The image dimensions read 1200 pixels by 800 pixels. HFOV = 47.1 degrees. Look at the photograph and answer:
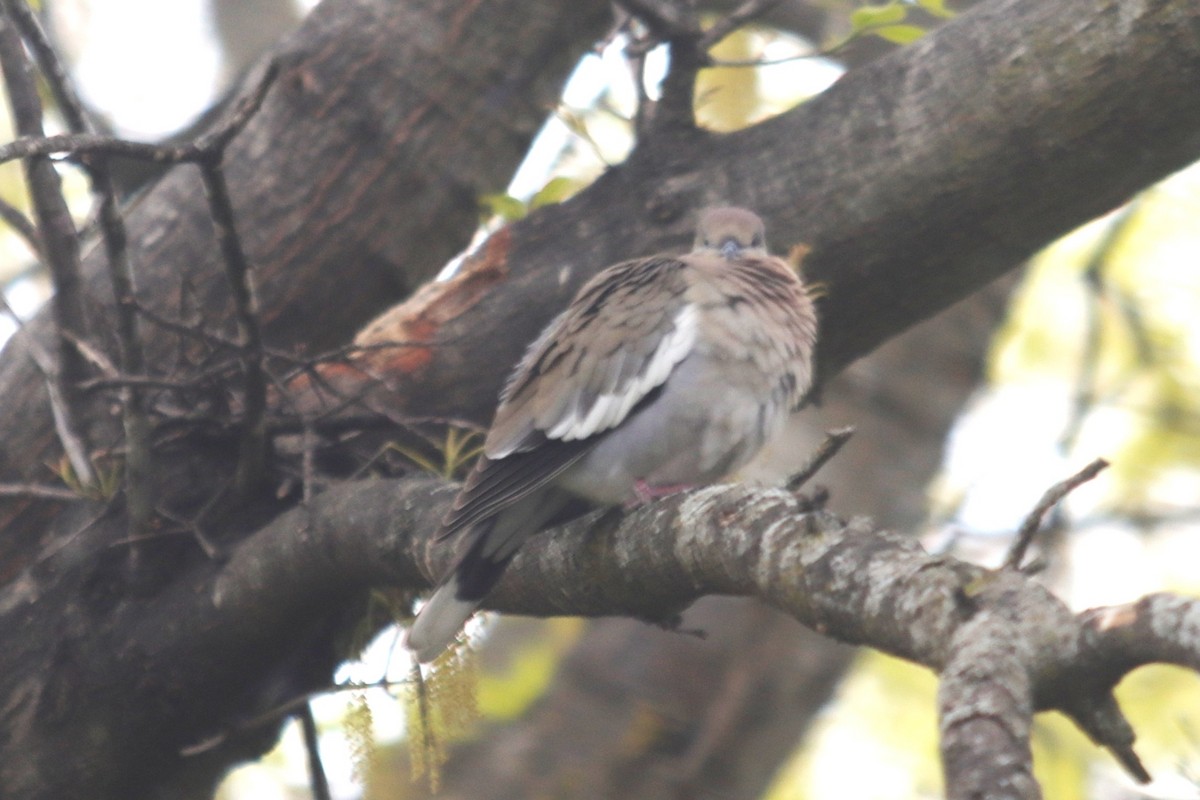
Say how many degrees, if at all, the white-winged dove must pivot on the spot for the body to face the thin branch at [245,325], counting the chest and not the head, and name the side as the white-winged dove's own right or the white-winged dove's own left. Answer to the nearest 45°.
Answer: approximately 90° to the white-winged dove's own right

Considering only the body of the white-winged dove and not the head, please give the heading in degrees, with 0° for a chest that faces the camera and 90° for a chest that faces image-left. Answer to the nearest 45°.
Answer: approximately 315°

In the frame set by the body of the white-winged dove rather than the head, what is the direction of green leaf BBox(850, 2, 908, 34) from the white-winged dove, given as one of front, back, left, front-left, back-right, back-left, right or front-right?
front-left

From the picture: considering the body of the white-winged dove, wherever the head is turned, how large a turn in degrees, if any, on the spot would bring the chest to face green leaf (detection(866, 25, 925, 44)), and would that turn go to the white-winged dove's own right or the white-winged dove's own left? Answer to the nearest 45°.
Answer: approximately 45° to the white-winged dove's own left

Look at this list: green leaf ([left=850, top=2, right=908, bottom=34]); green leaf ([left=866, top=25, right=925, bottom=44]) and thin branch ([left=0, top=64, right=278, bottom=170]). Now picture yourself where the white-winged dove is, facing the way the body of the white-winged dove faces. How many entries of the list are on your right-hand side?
1

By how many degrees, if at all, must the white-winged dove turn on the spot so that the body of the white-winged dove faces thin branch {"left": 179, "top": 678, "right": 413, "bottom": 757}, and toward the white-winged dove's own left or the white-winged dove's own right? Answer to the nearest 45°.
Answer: approximately 135° to the white-winged dove's own right

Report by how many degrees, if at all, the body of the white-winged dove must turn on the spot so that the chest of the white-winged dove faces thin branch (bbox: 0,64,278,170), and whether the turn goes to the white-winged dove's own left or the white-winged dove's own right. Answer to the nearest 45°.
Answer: approximately 90° to the white-winged dove's own right

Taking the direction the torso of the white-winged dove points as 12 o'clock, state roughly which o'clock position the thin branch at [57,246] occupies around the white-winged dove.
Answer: The thin branch is roughly at 4 o'clock from the white-winged dove.
